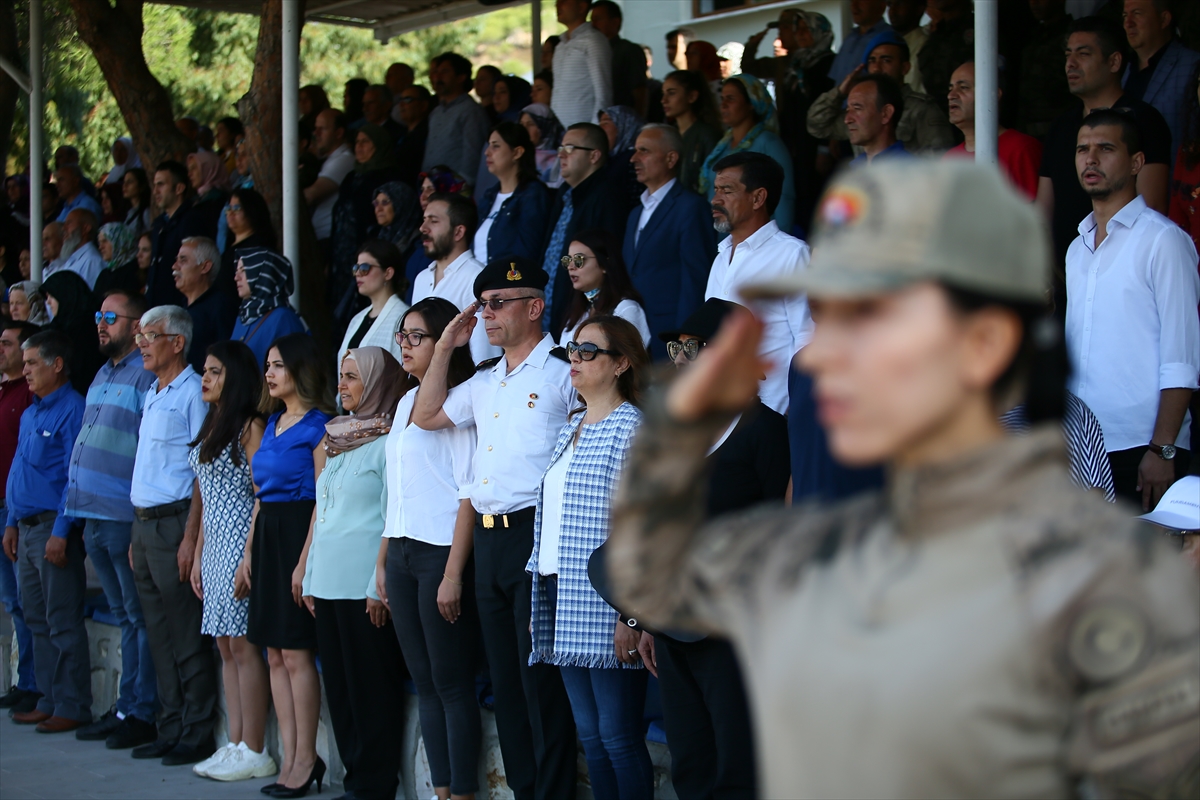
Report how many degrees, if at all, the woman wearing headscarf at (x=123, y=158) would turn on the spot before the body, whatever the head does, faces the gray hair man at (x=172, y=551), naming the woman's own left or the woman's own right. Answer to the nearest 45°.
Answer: approximately 45° to the woman's own left

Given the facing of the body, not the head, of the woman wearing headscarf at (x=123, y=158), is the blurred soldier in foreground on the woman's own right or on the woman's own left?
on the woman's own left

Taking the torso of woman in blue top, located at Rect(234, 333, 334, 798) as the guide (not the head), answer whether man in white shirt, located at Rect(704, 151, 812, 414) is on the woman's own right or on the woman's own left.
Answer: on the woman's own left

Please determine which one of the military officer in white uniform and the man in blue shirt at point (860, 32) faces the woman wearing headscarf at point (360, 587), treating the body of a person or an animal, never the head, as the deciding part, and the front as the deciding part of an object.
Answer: the man in blue shirt

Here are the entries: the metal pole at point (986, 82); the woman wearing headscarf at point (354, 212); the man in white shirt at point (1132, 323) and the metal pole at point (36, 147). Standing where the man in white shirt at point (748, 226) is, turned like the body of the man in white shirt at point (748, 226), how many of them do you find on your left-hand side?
2

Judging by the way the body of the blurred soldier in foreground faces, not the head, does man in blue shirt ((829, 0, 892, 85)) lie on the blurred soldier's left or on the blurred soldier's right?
on the blurred soldier's right

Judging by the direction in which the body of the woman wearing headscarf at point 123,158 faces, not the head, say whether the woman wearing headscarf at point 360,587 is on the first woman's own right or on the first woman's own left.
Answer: on the first woman's own left

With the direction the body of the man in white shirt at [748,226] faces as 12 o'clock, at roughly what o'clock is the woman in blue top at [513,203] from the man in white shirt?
The woman in blue top is roughly at 3 o'clock from the man in white shirt.

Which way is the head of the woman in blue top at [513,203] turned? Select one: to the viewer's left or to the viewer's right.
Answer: to the viewer's left

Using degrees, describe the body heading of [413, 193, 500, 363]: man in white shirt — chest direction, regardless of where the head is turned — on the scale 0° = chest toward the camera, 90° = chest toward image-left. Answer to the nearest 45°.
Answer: approximately 45°

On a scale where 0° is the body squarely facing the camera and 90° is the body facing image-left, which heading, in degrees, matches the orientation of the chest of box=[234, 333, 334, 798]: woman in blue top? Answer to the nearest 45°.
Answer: approximately 45°
